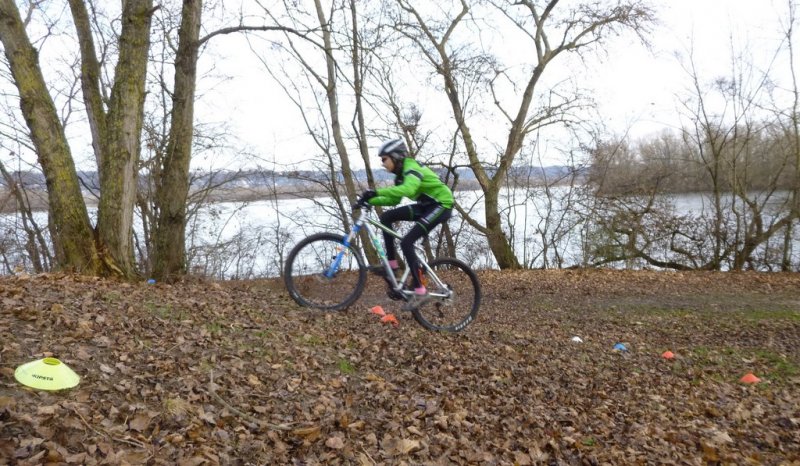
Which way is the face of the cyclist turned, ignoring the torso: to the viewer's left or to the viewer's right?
to the viewer's left

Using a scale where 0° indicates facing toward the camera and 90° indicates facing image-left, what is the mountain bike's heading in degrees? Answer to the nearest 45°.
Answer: approximately 90°

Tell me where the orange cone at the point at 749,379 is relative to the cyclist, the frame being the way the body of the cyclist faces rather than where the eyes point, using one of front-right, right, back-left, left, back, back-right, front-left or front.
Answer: back

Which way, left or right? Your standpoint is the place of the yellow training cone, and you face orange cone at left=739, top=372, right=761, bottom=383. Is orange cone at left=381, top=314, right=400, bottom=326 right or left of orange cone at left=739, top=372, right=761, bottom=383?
left

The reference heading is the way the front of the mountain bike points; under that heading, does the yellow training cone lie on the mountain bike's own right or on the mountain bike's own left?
on the mountain bike's own left

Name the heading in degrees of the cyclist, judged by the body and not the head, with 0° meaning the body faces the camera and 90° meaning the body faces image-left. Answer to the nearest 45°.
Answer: approximately 90°
